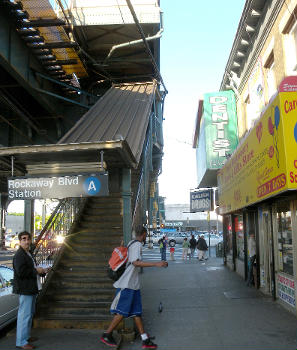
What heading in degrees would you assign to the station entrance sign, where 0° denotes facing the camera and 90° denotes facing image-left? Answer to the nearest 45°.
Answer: approximately 0°

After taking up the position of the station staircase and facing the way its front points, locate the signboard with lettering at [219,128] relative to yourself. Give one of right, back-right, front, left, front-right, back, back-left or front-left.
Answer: back-left

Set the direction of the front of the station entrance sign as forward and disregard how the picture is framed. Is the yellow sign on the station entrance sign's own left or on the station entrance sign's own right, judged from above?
on the station entrance sign's own left

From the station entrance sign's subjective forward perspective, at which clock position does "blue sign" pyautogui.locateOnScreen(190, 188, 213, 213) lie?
The blue sign is roughly at 7 o'clock from the station entrance sign.

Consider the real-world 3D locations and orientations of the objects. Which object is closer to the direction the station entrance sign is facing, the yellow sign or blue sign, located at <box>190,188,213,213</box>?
the yellow sign

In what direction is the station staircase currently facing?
toward the camera

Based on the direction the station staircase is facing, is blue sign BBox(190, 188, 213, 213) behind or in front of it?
behind
